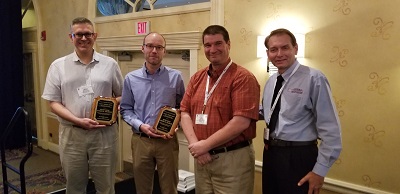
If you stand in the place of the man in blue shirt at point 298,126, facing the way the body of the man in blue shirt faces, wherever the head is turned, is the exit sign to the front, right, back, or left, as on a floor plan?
right

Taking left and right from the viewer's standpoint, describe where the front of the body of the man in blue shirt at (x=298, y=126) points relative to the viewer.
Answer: facing the viewer and to the left of the viewer

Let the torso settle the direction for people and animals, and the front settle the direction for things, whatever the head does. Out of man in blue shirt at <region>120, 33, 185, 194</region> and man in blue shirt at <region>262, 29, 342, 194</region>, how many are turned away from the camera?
0

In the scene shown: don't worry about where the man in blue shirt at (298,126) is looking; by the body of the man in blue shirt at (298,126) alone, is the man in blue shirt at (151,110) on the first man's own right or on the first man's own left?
on the first man's own right

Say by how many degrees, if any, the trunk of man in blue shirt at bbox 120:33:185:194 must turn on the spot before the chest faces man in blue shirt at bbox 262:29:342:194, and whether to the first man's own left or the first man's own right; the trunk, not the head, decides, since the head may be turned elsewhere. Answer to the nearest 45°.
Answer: approximately 45° to the first man's own left

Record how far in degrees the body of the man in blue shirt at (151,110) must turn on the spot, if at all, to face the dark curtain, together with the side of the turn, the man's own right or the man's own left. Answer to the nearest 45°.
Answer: approximately 135° to the man's own right

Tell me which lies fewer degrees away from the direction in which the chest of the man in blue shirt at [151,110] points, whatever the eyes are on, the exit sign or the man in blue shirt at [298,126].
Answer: the man in blue shirt
